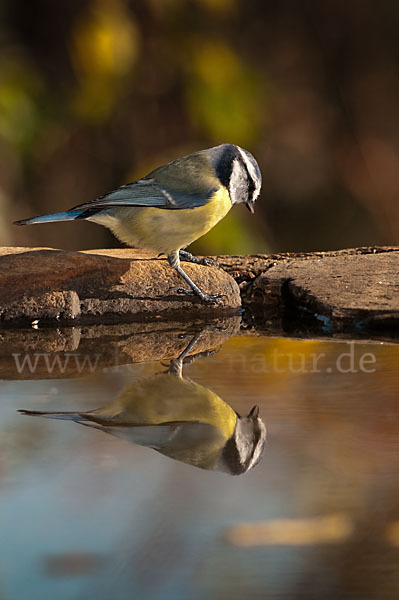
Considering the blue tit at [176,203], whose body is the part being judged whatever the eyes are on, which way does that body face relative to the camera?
to the viewer's right

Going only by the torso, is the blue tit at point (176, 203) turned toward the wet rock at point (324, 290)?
yes
